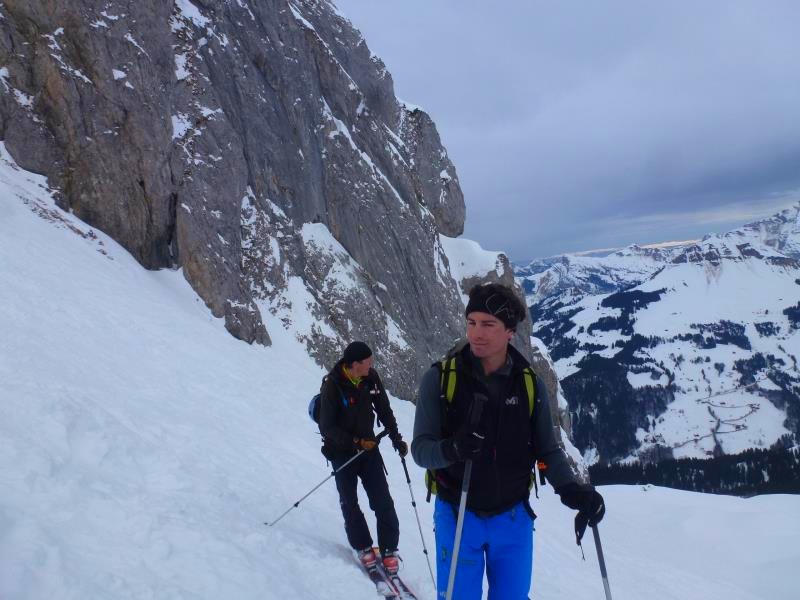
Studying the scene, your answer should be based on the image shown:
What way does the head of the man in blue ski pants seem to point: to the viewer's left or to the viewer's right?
to the viewer's left

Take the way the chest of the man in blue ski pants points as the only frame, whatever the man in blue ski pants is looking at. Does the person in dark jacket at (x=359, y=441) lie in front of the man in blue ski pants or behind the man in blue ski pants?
behind

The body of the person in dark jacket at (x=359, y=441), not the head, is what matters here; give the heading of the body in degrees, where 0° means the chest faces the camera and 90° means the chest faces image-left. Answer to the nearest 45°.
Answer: approximately 315°
